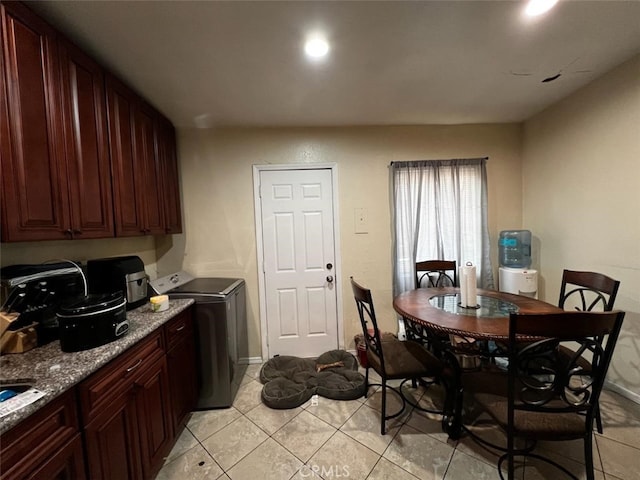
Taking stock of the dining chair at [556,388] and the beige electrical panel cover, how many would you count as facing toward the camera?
1

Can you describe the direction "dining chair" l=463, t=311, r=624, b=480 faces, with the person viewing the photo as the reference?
facing away from the viewer and to the left of the viewer

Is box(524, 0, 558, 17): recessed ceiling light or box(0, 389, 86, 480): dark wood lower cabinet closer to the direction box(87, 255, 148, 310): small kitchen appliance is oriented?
the recessed ceiling light

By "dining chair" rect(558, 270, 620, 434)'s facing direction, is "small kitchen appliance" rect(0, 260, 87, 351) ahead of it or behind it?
ahead

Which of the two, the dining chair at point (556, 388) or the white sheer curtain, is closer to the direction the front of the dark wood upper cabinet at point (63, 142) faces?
the dining chair

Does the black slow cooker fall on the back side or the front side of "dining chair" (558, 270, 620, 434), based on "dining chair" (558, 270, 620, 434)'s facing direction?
on the front side

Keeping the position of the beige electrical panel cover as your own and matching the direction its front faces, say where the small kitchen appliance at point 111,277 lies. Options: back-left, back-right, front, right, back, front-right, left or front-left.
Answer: front-right

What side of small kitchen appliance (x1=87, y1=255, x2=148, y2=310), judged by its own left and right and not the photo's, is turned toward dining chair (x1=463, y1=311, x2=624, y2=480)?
front

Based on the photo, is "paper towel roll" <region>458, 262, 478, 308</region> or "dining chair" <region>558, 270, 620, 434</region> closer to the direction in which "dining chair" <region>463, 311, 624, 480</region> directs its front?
the paper towel roll

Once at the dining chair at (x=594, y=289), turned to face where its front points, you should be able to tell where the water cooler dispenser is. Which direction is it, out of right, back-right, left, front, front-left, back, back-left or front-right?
right

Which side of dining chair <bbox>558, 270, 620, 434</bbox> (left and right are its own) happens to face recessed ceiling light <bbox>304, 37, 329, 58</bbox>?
front

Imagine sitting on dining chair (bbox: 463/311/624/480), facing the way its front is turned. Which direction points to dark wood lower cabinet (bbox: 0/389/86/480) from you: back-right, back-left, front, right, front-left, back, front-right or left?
left
